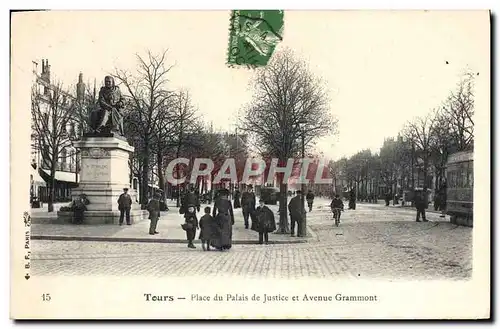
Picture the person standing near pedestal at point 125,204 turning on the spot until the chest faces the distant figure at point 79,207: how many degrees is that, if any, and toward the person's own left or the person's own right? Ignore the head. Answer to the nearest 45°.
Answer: approximately 90° to the person's own right

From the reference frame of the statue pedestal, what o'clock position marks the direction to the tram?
The tram is roughly at 8 o'clock from the statue pedestal.

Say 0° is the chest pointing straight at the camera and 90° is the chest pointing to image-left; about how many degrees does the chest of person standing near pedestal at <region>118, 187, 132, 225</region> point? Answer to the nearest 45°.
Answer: approximately 0°

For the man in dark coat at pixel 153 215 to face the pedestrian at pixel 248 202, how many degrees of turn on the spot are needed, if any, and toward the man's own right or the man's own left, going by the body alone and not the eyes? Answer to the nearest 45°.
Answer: approximately 45° to the man's own left
